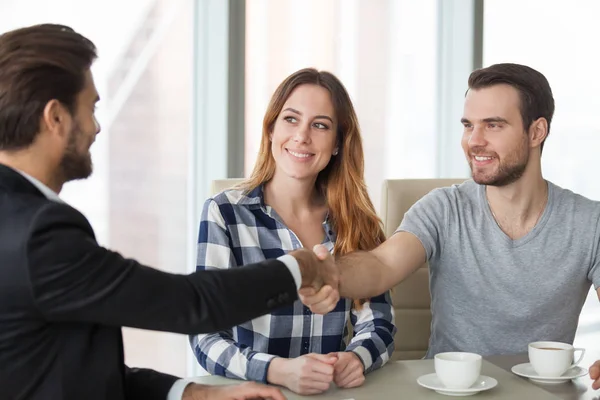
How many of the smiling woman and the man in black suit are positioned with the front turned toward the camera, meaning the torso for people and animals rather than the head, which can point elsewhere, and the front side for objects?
1

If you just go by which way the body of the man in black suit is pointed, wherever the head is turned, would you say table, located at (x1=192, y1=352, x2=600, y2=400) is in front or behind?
in front

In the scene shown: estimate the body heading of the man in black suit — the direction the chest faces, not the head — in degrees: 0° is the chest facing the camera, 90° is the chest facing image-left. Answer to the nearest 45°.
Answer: approximately 225°

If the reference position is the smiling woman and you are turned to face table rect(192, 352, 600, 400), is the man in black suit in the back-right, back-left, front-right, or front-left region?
front-right

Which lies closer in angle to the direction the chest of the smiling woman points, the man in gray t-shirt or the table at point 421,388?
the table

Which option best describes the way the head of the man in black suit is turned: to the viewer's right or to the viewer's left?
to the viewer's right

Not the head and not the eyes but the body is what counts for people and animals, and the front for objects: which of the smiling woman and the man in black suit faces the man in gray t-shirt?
the man in black suit

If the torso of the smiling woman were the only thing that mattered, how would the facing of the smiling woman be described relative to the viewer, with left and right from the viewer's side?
facing the viewer

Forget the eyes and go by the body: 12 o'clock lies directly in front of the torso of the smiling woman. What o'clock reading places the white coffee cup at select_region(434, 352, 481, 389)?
The white coffee cup is roughly at 11 o'clock from the smiling woman.

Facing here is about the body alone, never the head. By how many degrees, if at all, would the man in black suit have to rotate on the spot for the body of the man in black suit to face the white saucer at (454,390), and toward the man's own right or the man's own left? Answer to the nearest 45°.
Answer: approximately 45° to the man's own right

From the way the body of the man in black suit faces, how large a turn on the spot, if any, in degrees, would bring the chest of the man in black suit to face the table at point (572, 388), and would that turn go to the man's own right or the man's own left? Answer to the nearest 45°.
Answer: approximately 45° to the man's own right

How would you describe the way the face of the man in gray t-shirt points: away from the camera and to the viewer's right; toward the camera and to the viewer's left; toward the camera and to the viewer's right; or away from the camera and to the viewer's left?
toward the camera and to the viewer's left

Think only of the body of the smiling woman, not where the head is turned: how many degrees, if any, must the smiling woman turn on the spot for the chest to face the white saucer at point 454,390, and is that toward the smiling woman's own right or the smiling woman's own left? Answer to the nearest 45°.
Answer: approximately 45° to the smiling woman's own left
